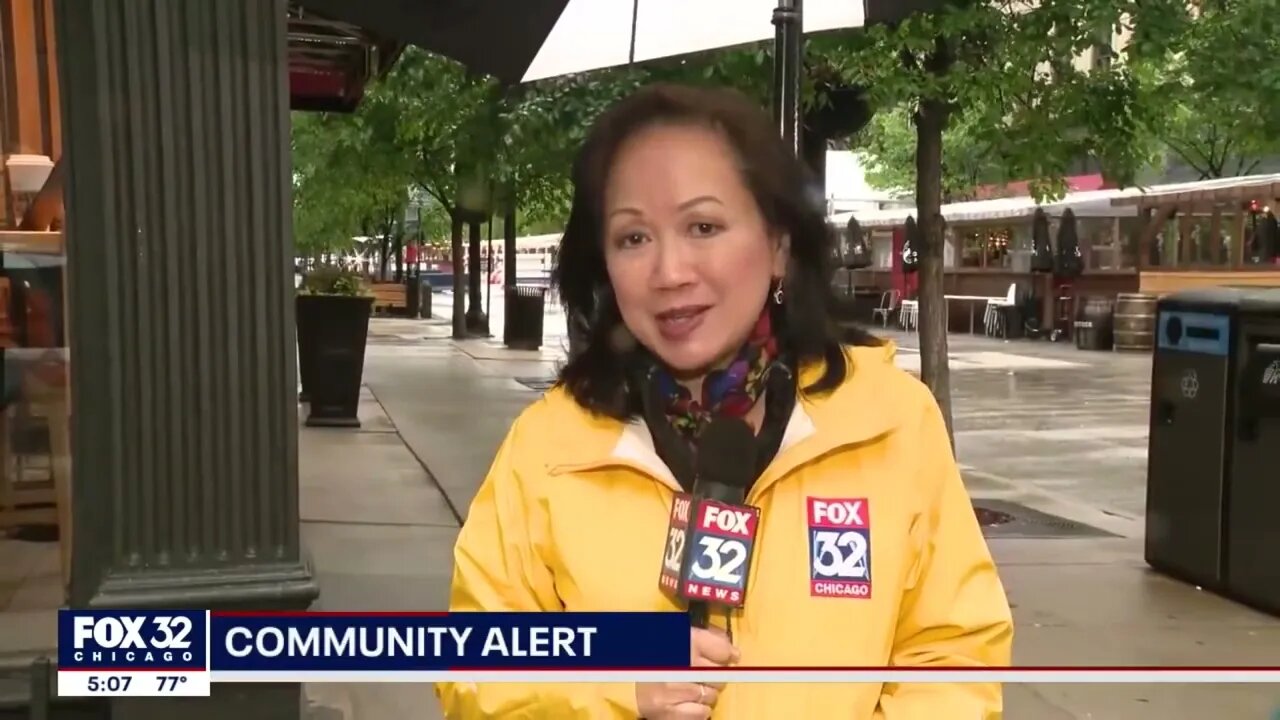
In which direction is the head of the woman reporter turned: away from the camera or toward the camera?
toward the camera

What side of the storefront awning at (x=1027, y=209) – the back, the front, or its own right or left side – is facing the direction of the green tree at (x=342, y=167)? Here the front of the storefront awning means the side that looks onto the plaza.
front

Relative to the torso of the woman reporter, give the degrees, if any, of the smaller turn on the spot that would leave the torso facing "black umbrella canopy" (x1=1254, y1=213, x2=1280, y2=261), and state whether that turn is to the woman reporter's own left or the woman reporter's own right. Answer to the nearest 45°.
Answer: approximately 135° to the woman reporter's own left

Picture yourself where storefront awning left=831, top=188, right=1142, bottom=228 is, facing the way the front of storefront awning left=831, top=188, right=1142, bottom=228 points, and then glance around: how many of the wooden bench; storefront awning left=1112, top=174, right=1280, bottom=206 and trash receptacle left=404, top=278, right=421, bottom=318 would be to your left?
1

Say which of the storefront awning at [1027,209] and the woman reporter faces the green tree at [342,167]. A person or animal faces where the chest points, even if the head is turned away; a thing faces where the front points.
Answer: the storefront awning

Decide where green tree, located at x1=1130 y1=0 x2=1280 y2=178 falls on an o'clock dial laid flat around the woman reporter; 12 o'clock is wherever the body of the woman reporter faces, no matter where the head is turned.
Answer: The green tree is roughly at 7 o'clock from the woman reporter.

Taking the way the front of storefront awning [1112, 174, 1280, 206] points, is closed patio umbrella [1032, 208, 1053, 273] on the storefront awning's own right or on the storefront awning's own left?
on the storefront awning's own right

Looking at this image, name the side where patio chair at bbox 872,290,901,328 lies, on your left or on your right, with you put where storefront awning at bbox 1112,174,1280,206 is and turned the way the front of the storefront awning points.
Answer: on your right

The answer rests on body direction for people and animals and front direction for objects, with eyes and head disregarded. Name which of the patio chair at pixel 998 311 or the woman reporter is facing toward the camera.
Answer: the woman reporter

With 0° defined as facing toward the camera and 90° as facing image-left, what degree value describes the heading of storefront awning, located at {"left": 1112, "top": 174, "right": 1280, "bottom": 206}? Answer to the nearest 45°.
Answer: approximately 45°

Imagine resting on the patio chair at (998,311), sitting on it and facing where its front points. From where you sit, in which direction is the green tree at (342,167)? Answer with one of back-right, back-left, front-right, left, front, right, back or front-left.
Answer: front-left

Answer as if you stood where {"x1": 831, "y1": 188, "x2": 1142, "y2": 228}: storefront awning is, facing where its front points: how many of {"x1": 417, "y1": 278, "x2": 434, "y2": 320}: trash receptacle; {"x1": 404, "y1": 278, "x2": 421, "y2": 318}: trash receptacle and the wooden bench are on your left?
0

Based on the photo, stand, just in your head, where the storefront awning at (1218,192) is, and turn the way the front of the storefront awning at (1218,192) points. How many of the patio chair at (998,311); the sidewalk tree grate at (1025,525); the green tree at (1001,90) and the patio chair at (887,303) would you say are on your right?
2

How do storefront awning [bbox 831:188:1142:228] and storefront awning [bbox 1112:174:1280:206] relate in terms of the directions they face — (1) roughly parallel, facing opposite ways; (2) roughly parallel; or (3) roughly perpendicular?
roughly parallel

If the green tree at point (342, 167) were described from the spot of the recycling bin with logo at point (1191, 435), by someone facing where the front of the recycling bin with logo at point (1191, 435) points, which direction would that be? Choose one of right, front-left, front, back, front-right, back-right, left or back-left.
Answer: right

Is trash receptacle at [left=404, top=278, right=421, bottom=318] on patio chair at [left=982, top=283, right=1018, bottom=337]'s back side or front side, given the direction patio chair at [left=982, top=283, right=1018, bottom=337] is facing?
on the front side

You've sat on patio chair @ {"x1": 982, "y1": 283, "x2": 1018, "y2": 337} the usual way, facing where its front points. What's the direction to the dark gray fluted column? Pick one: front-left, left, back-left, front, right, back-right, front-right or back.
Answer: left

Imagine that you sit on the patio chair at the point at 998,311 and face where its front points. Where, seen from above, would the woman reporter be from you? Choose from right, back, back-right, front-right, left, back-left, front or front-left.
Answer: left
